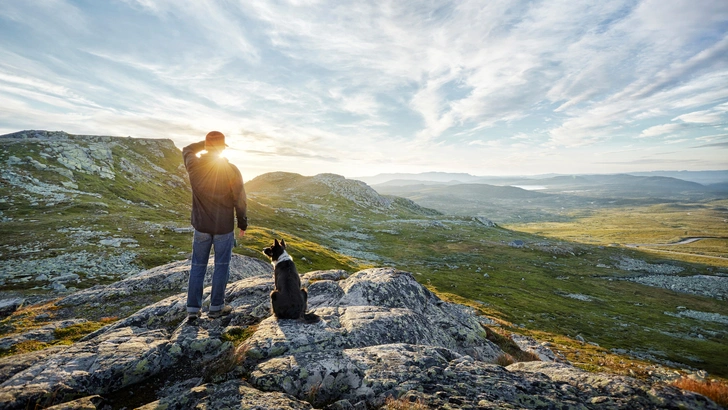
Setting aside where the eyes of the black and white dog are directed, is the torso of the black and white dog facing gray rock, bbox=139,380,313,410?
no

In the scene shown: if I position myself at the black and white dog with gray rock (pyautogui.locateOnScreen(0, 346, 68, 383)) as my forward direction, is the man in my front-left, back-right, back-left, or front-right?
front-right

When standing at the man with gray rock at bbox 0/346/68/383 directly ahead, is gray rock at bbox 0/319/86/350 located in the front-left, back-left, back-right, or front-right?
front-right

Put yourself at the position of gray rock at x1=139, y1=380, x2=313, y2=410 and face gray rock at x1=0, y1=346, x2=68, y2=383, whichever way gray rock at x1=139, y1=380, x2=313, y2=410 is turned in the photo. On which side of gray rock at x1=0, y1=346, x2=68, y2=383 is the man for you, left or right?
right

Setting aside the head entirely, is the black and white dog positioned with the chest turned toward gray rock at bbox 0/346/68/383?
no

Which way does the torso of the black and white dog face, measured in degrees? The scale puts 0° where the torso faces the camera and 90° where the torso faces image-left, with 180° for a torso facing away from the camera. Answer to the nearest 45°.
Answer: approximately 135°
